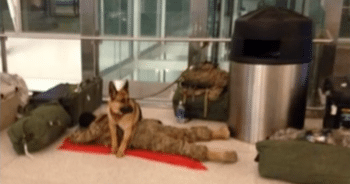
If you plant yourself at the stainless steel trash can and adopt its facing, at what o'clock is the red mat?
The red mat is roughly at 2 o'clock from the stainless steel trash can.

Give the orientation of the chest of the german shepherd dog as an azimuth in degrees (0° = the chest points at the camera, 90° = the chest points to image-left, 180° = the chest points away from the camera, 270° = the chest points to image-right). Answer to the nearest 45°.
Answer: approximately 0°

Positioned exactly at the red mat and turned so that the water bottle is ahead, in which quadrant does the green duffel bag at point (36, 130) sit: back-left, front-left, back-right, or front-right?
back-left

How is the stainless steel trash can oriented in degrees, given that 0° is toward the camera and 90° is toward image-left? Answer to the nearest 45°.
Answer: approximately 0°

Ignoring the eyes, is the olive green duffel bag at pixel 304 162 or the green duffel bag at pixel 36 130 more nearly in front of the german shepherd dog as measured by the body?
the olive green duffel bag

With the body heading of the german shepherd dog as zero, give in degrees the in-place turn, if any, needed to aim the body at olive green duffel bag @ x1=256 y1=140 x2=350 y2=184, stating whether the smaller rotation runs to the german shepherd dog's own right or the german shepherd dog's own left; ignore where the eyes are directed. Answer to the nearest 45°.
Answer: approximately 45° to the german shepherd dog's own left

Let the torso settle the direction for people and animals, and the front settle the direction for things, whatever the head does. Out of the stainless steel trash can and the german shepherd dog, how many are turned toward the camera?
2

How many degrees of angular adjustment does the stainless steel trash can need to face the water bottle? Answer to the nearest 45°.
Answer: approximately 90° to its right

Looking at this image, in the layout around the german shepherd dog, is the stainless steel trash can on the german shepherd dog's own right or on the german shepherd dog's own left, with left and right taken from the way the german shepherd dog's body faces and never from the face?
on the german shepherd dog's own left

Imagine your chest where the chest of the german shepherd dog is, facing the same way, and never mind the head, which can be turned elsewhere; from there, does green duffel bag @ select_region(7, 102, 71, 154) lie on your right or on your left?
on your right

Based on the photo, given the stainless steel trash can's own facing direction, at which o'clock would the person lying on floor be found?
The person lying on floor is roughly at 2 o'clock from the stainless steel trash can.
